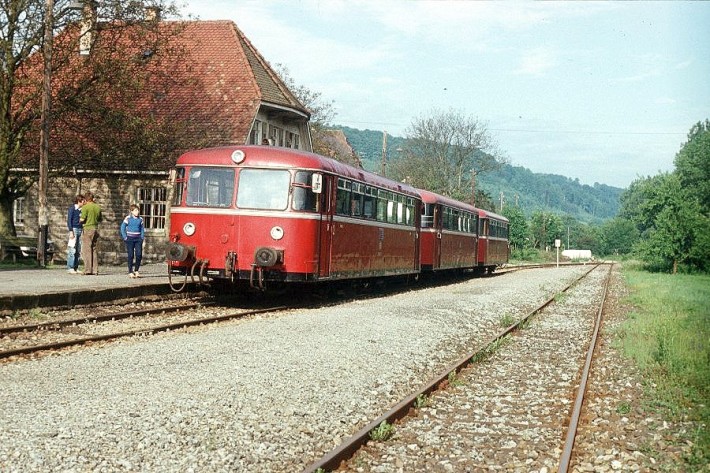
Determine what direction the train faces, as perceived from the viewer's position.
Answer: facing the viewer and to the left of the viewer

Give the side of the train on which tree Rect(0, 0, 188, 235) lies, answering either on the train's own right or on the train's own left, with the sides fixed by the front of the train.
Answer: on the train's own right

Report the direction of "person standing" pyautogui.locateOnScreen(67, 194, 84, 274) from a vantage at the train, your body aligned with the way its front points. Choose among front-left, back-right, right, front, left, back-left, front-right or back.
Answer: front

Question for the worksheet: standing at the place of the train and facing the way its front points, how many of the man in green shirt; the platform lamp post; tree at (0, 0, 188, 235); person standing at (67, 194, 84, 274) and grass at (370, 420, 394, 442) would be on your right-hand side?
4

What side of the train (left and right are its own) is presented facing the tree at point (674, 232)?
back

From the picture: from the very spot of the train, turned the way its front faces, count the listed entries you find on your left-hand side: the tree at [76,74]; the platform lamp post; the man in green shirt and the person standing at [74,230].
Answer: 0
